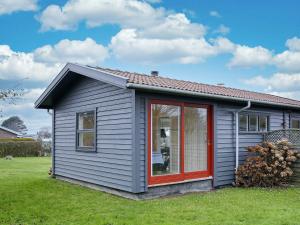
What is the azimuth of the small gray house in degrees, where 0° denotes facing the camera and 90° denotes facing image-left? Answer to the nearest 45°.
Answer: approximately 315°

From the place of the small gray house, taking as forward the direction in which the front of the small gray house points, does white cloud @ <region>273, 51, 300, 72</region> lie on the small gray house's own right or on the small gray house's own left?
on the small gray house's own left

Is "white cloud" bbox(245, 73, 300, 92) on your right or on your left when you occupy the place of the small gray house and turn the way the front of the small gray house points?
on your left

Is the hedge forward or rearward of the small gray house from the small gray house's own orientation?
rearward

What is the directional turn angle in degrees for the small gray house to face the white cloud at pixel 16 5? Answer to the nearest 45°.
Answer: approximately 180°

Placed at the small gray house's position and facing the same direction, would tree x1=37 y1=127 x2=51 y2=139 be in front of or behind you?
behind

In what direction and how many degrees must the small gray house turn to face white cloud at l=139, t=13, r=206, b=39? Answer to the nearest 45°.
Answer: approximately 135° to its left
